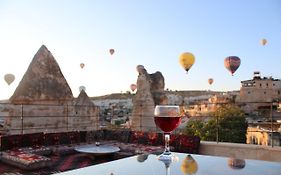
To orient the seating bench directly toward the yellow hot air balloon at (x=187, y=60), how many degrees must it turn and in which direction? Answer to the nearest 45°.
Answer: approximately 135° to its left

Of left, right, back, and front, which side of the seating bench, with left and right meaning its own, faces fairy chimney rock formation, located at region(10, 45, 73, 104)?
back

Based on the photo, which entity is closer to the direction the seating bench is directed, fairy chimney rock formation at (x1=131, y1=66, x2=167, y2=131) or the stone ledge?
the stone ledge

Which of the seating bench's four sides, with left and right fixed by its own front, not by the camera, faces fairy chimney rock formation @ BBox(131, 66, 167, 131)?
back

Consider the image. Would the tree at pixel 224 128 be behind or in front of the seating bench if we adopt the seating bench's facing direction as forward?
behind

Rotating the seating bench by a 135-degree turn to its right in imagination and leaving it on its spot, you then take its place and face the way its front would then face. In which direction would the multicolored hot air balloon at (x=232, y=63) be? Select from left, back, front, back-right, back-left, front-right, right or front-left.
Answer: right

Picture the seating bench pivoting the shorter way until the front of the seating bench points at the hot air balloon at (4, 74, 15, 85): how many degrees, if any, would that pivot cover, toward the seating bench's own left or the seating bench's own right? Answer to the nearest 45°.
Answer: approximately 180°

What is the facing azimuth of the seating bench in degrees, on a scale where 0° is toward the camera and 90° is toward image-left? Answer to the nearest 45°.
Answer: approximately 0°
